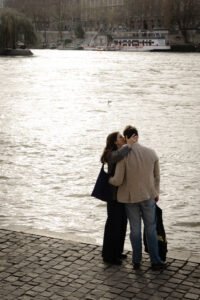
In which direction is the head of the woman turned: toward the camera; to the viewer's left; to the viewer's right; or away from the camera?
to the viewer's right

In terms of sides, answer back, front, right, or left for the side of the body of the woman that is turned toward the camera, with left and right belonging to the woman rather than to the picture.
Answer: right
